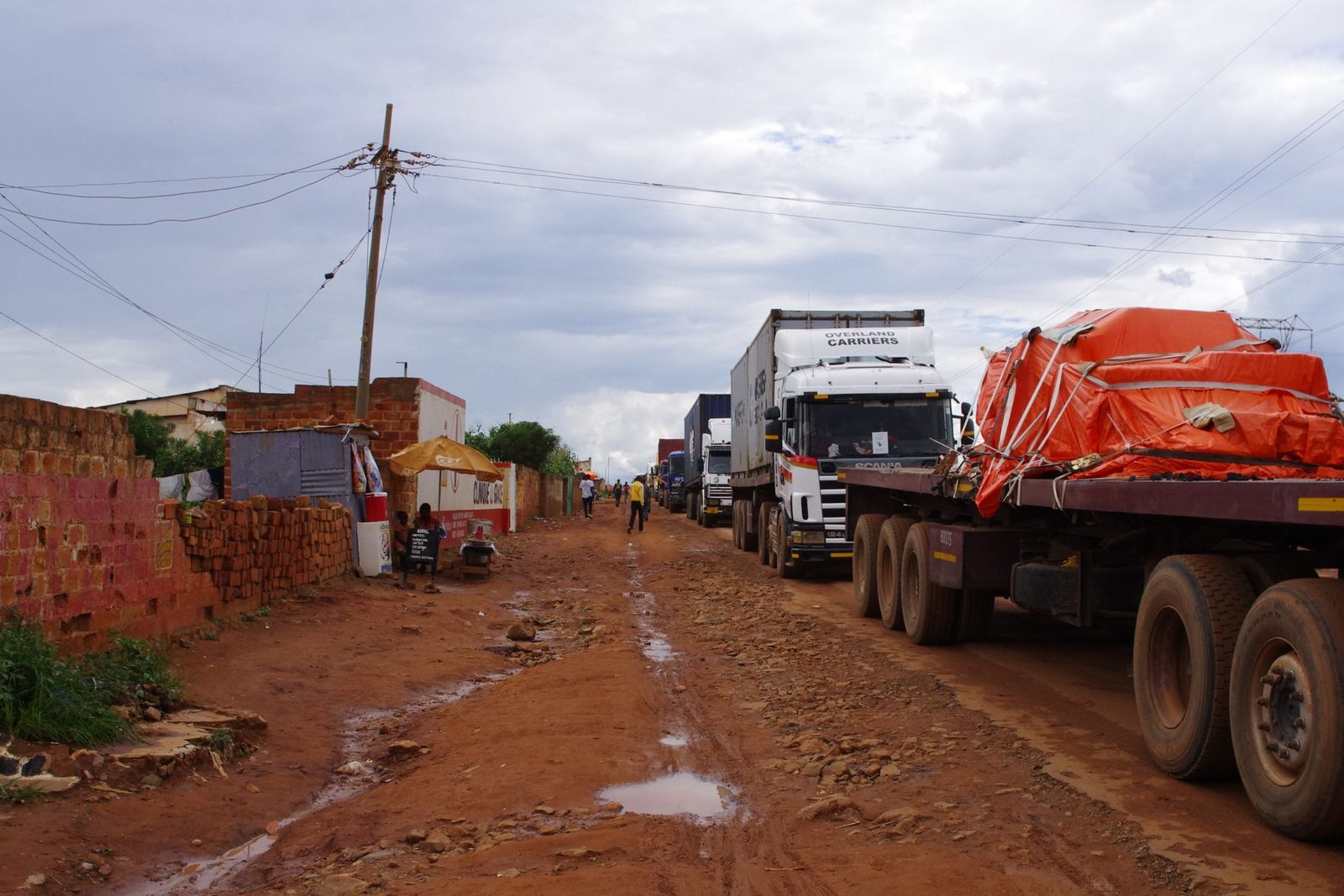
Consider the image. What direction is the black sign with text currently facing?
toward the camera

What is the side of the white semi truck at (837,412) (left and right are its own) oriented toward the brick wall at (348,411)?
right

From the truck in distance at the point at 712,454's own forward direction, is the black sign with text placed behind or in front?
in front

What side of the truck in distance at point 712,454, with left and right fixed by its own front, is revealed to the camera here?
front

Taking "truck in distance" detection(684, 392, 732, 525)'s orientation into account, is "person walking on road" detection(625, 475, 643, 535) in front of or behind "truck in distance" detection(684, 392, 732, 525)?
in front

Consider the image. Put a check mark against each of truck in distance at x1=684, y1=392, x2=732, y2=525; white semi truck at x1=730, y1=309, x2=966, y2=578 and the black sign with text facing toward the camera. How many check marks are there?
3

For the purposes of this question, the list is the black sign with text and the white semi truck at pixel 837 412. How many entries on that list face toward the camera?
2

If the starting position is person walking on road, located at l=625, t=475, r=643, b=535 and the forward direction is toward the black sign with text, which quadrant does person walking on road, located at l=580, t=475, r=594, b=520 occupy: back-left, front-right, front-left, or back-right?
back-right

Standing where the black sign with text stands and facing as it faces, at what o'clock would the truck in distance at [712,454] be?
The truck in distance is roughly at 7 o'clock from the black sign with text.

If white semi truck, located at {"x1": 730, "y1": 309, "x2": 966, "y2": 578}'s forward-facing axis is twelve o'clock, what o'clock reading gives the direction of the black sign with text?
The black sign with text is roughly at 3 o'clock from the white semi truck.

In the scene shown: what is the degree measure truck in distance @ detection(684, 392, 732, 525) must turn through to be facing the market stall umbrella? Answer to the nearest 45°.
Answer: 0° — it already faces it
